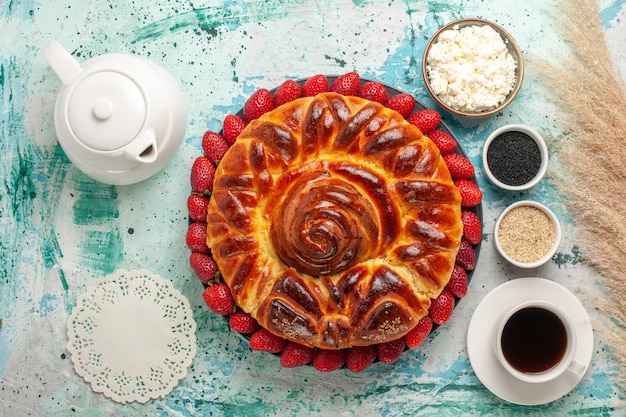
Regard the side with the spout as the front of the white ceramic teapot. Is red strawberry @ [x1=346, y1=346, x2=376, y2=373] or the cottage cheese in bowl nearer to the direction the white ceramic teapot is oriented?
the red strawberry

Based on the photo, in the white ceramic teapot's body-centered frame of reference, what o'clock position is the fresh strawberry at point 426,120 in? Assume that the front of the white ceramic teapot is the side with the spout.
The fresh strawberry is roughly at 11 o'clock from the white ceramic teapot.

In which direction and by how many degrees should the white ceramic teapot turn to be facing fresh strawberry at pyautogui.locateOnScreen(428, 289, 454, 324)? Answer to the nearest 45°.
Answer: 0° — it already faces it

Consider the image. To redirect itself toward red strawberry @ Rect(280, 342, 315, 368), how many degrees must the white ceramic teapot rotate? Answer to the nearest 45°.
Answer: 0° — it already faces it

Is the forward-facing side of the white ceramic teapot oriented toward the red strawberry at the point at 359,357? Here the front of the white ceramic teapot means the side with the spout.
yes

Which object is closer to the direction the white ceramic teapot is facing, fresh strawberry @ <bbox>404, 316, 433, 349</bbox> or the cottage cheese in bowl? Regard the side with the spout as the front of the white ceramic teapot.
the fresh strawberry

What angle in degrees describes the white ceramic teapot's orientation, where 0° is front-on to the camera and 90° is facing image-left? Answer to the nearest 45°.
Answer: approximately 315°

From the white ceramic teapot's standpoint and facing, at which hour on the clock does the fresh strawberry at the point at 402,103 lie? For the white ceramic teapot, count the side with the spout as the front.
The fresh strawberry is roughly at 11 o'clock from the white ceramic teapot.

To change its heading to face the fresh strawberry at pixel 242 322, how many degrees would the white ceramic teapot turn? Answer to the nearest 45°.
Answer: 0° — it already faces it

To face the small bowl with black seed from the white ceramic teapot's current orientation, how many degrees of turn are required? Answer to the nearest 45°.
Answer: approximately 45° to its left
